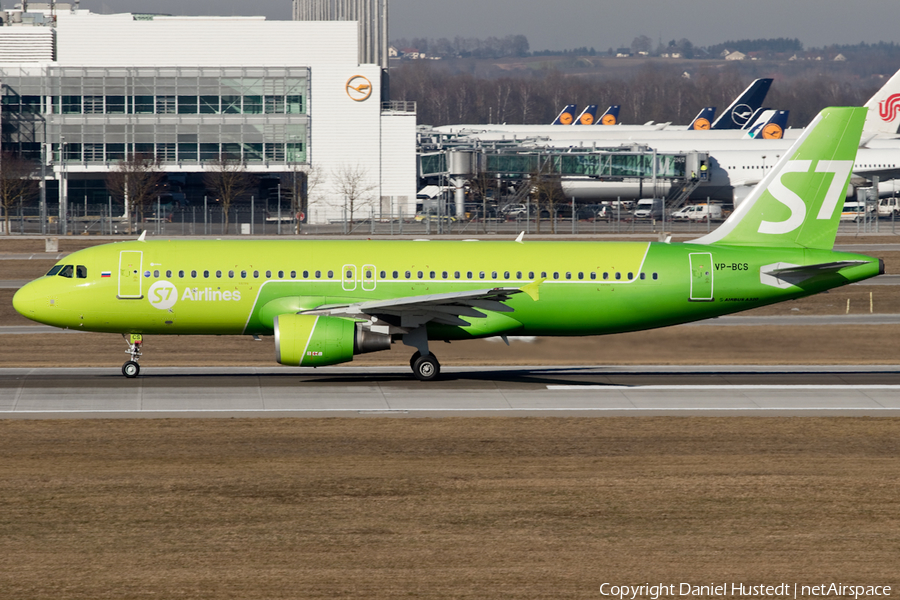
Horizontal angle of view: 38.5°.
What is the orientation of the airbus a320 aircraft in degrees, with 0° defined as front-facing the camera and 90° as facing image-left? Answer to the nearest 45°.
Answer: approximately 90°
